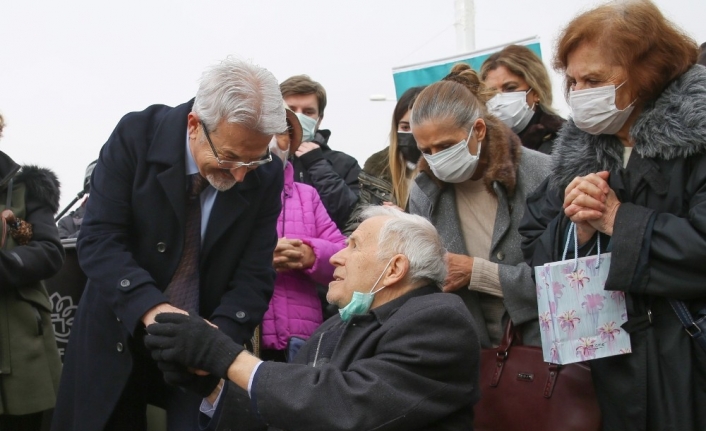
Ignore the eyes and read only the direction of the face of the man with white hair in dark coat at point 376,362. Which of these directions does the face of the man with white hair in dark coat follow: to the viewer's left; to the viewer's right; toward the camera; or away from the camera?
to the viewer's left

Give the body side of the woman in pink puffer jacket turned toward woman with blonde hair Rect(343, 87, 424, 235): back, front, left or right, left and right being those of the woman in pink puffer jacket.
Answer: back

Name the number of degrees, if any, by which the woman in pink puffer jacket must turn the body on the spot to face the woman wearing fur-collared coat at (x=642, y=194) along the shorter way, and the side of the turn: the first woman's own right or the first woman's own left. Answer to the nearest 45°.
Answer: approximately 90° to the first woman's own left

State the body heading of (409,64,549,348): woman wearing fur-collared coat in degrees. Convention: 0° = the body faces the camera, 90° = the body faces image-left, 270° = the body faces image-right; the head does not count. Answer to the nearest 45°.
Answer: approximately 45°

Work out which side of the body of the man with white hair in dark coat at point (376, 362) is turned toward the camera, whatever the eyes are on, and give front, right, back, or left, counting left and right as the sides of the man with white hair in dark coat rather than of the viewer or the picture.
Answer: left
